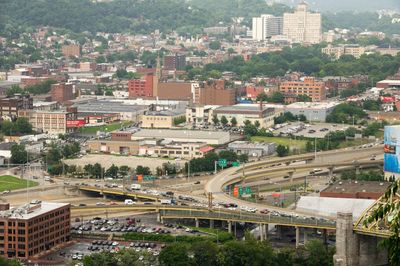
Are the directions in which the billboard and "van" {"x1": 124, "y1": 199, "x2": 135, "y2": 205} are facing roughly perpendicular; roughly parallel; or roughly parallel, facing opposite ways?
roughly perpendicular

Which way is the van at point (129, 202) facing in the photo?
to the viewer's right

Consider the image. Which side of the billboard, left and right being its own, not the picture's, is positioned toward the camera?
front

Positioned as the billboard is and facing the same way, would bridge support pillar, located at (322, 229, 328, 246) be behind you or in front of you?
in front

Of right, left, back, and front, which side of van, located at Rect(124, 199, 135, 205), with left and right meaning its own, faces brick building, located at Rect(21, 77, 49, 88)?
left

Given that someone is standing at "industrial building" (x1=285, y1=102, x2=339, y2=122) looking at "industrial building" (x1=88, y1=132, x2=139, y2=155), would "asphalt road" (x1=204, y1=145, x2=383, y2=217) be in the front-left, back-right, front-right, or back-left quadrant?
front-left

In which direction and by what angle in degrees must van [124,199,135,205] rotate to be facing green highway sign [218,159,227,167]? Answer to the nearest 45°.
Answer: approximately 45° to its left

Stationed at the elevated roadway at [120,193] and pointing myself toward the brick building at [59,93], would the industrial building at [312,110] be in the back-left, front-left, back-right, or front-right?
front-right

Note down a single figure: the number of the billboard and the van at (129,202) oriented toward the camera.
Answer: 1

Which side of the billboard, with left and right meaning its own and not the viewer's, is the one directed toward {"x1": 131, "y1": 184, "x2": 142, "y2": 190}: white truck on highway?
right

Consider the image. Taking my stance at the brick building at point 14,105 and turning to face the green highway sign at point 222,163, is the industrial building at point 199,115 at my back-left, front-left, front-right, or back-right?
front-left
